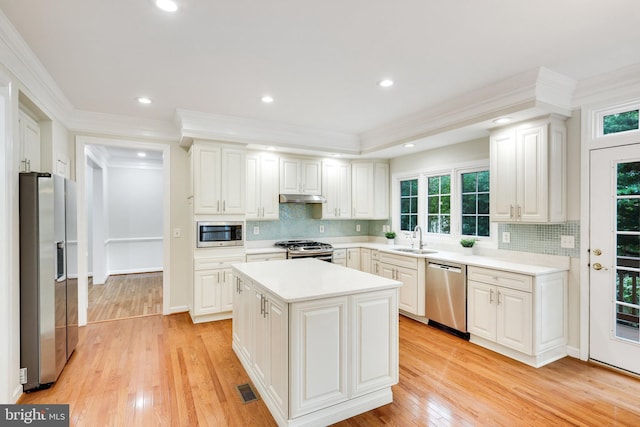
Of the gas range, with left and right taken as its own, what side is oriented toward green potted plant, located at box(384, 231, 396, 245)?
left

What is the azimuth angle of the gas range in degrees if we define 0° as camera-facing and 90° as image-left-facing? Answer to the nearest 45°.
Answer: approximately 0°

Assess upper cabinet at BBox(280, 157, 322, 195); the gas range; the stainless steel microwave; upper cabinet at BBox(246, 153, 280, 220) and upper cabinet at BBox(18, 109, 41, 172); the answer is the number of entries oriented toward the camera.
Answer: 4

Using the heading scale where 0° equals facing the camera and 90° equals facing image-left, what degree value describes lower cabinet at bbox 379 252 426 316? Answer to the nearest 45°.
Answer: approximately 45°

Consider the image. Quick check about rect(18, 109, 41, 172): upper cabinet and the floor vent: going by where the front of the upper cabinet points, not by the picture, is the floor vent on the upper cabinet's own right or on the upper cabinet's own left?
on the upper cabinet's own right

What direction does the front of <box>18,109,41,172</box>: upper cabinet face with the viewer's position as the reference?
facing to the right of the viewer

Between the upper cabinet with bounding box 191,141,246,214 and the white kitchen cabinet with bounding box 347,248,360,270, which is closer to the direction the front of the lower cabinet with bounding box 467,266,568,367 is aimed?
the upper cabinet
